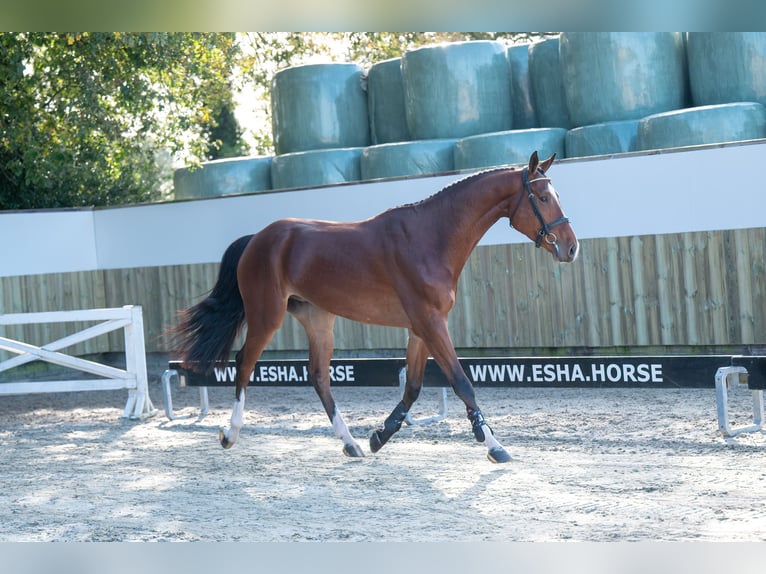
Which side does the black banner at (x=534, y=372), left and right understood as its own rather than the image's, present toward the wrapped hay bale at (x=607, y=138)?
back

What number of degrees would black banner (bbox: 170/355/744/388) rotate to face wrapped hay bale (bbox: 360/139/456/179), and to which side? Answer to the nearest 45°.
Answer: approximately 180°

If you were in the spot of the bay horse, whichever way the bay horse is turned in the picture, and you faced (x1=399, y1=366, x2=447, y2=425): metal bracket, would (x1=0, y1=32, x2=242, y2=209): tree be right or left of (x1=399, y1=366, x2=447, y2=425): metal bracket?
left

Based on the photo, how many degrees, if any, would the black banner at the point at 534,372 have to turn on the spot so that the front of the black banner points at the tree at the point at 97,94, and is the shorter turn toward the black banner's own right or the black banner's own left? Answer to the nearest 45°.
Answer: approximately 135° to the black banner's own right

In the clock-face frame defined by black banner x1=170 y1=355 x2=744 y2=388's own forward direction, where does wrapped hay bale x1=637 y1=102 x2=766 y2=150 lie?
The wrapped hay bale is roughly at 7 o'clock from the black banner.

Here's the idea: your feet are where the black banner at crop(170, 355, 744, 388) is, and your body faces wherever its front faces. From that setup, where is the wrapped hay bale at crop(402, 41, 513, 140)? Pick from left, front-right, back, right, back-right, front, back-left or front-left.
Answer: back

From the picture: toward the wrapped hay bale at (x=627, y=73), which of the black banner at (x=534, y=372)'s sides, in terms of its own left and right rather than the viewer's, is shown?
back

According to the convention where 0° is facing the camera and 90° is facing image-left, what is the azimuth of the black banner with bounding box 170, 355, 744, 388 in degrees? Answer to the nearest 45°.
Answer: approximately 0°

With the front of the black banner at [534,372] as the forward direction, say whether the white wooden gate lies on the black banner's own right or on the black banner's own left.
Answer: on the black banner's own right

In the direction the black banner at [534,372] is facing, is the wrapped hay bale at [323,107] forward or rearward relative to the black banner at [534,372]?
rearward

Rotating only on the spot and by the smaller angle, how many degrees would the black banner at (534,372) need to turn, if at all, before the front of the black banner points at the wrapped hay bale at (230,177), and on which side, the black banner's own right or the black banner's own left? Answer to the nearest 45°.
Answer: approximately 135° to the black banner's own right

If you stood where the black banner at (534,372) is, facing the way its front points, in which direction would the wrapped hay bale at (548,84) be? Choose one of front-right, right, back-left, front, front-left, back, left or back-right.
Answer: back
